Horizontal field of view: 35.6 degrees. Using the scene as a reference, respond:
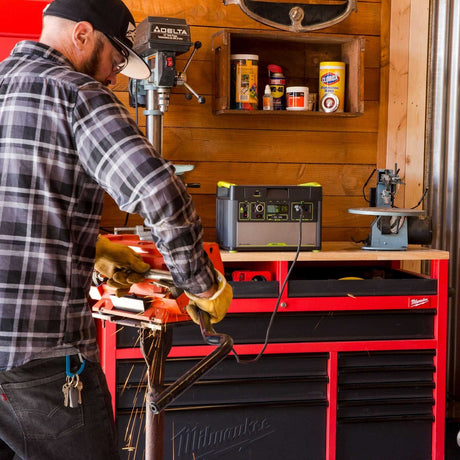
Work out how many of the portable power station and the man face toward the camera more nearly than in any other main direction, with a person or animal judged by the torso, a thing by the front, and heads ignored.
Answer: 1

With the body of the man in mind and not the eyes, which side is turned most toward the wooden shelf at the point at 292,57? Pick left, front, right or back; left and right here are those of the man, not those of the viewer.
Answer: front

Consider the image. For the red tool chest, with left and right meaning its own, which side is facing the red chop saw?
front

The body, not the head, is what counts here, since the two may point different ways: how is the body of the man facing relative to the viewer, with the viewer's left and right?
facing away from the viewer and to the right of the viewer

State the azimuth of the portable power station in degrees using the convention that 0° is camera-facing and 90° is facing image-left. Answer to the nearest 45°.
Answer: approximately 0°

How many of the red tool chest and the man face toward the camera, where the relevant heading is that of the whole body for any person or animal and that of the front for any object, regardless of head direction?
1
